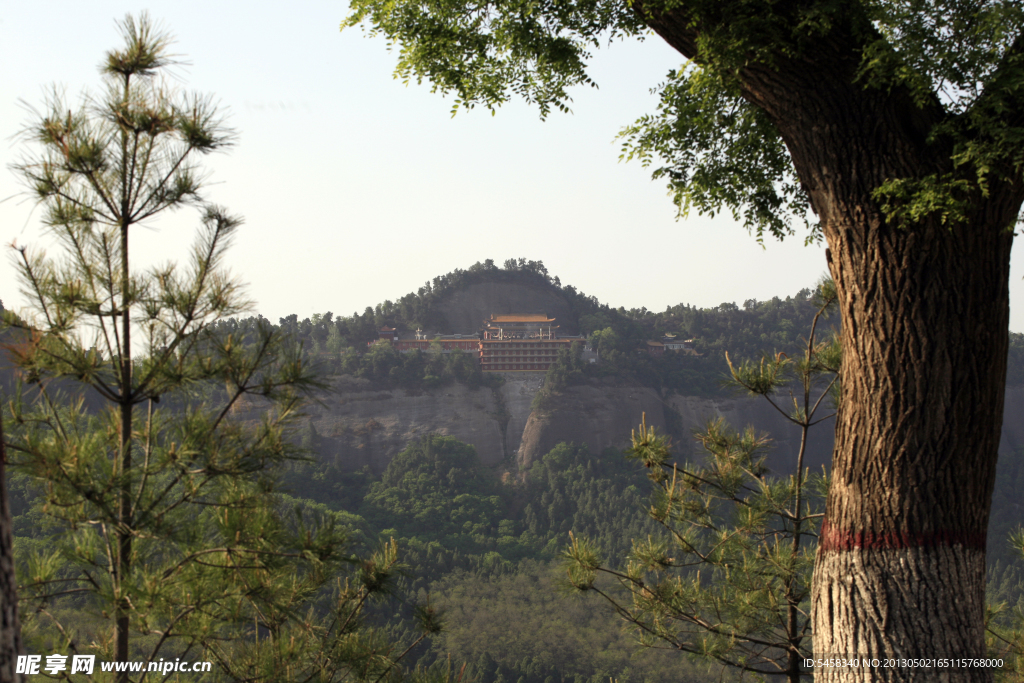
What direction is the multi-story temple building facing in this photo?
toward the camera

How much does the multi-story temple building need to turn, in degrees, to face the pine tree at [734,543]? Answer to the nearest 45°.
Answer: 0° — it already faces it

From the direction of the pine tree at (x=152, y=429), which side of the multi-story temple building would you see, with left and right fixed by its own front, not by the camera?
front

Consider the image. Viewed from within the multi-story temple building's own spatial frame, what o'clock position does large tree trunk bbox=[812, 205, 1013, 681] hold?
The large tree trunk is roughly at 12 o'clock from the multi-story temple building.
